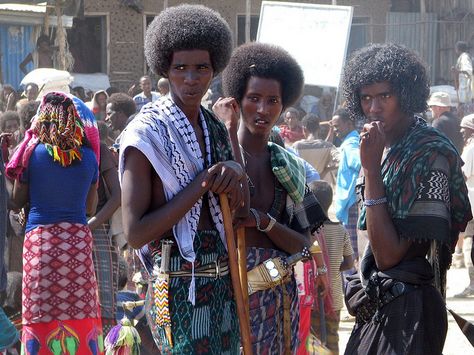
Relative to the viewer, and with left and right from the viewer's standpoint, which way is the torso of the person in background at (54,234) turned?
facing away from the viewer

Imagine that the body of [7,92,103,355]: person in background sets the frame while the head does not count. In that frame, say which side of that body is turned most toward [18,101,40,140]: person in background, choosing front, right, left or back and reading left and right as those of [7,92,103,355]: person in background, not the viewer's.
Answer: front

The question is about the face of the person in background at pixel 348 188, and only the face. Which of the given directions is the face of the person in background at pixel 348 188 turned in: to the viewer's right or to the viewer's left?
to the viewer's left

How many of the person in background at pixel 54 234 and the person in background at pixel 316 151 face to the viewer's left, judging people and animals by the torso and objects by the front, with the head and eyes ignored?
0

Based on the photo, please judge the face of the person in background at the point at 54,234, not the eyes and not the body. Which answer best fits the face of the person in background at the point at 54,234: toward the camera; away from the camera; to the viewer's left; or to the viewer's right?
away from the camera

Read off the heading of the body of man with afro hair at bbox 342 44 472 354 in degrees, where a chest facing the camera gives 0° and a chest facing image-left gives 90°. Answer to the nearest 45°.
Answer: approximately 45°
